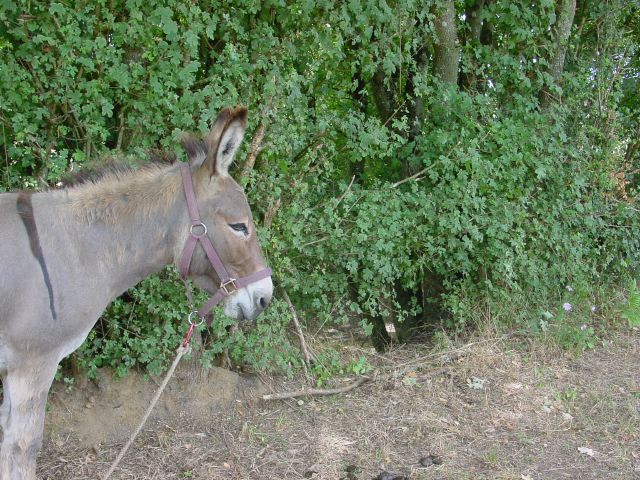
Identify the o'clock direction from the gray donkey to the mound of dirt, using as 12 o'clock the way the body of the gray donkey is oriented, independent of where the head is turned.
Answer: The mound of dirt is roughly at 9 o'clock from the gray donkey.

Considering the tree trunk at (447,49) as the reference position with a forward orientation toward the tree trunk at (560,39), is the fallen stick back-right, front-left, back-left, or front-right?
back-right

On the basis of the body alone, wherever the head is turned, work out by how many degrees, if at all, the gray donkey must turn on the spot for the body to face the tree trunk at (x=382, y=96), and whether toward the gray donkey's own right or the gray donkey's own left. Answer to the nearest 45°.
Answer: approximately 45° to the gray donkey's own left

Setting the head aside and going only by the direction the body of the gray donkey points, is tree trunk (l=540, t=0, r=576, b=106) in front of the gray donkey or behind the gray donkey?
in front

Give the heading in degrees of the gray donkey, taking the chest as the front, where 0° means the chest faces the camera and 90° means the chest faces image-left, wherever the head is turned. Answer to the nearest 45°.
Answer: approximately 270°
